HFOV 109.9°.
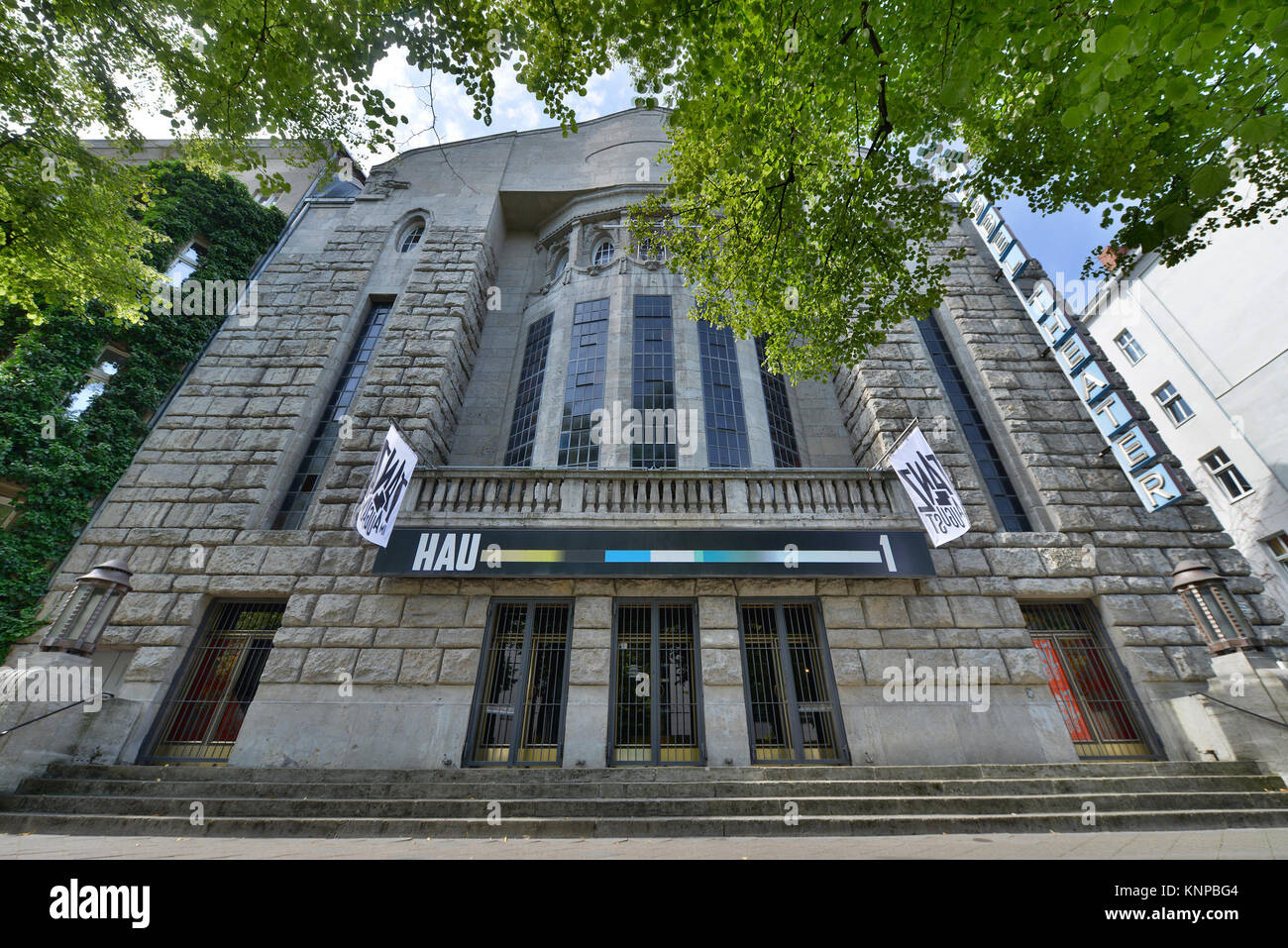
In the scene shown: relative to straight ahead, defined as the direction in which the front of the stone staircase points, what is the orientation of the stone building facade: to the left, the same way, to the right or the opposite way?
the same way

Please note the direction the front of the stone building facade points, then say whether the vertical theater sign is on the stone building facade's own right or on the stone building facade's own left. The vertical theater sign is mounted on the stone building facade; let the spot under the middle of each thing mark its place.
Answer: on the stone building facade's own left

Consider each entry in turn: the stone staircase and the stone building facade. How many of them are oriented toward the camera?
2

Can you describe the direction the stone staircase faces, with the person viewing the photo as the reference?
facing the viewer

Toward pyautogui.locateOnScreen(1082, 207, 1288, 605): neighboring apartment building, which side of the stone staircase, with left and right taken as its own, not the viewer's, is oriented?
left

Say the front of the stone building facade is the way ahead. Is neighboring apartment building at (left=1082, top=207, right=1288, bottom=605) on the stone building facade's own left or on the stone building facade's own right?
on the stone building facade's own left

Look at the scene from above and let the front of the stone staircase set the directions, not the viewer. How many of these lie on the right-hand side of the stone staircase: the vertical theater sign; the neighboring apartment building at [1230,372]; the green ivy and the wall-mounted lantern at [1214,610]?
1

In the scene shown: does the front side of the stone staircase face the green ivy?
no

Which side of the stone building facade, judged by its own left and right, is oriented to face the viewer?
front

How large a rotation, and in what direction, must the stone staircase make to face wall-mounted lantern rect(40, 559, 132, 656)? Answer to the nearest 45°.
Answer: approximately 90° to its right
